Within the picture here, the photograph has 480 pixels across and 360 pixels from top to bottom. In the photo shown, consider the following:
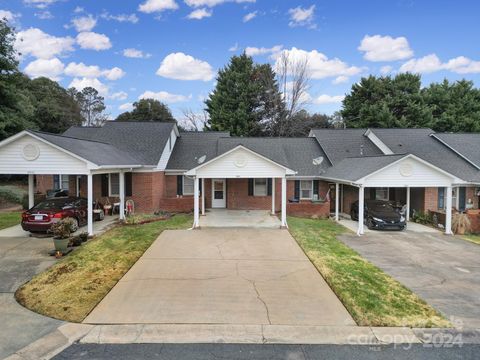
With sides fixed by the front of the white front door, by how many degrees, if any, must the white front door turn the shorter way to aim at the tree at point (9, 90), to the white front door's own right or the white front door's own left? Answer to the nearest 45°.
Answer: approximately 90° to the white front door's own right

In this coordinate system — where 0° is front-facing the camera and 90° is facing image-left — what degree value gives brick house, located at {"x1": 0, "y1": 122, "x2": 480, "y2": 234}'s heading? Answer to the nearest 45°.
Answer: approximately 0°
